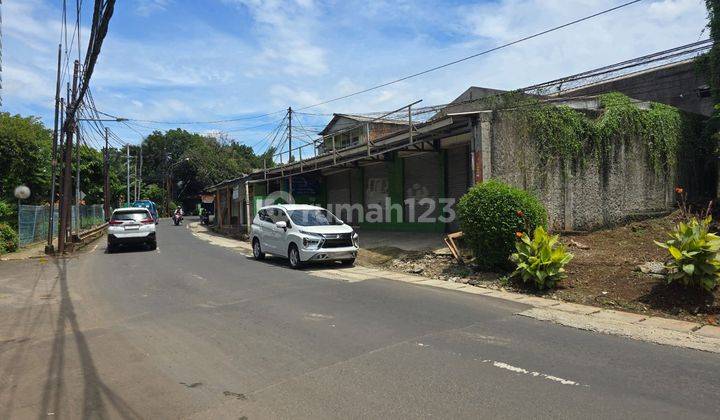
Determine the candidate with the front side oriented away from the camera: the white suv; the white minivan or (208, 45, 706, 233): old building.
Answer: the white suv

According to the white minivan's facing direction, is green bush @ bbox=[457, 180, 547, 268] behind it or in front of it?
in front

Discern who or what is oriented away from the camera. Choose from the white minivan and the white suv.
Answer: the white suv

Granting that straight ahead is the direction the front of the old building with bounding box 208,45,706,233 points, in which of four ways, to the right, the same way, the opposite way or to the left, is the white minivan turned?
to the left

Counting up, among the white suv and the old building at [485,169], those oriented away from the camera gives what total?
1

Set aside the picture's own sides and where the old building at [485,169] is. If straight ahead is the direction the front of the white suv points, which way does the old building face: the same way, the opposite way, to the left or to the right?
to the left

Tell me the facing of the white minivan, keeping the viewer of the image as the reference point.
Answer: facing the viewer and to the right of the viewer

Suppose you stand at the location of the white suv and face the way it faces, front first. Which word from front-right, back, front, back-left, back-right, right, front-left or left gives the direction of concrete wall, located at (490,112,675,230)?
back-right

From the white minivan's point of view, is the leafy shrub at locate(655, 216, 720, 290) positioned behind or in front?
in front

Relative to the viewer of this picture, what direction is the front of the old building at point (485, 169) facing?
facing the viewer and to the left of the viewer

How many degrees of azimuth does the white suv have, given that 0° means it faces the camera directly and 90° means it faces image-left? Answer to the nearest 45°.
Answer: approximately 180°

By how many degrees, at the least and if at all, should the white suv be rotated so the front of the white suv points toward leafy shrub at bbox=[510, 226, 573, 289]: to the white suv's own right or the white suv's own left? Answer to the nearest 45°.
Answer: approximately 135° to the white suv's own right

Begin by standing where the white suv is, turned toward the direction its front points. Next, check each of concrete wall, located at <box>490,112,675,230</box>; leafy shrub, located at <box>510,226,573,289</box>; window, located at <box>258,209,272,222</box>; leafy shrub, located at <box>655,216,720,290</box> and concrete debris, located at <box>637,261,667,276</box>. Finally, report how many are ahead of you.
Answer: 0

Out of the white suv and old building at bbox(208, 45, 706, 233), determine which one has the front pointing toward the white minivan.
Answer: the old building

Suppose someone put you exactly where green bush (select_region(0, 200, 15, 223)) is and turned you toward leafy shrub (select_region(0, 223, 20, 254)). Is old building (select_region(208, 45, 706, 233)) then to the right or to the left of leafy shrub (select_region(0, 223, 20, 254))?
left

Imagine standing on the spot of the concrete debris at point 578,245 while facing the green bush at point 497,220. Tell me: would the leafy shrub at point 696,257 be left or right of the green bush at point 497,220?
left

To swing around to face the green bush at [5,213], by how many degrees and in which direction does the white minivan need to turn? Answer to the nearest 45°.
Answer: approximately 180°
